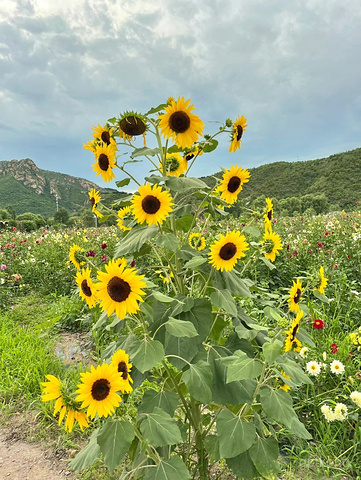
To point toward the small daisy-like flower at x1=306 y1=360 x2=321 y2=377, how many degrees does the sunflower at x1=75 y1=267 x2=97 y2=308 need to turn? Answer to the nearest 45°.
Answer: approximately 135° to its left

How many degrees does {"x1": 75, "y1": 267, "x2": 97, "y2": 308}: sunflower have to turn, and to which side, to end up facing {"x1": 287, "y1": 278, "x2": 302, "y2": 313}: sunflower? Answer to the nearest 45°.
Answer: approximately 135° to its left

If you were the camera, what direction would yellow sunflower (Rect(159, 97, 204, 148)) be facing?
facing the viewer

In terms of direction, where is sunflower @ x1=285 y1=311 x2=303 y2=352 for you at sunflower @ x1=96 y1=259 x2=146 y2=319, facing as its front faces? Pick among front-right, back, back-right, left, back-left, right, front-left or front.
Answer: left

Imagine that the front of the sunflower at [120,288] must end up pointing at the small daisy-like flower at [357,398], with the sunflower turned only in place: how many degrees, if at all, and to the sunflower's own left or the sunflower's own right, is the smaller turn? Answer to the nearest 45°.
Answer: approximately 90° to the sunflower's own left

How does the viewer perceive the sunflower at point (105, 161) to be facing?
facing the viewer and to the left of the viewer

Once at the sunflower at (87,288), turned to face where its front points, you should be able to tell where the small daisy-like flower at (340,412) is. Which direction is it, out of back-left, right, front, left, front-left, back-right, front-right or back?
back-left

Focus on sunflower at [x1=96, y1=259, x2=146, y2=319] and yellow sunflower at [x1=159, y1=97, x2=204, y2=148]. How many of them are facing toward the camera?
2

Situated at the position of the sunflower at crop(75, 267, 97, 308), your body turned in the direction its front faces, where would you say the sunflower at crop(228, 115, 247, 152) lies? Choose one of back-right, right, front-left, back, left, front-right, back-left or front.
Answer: back-left

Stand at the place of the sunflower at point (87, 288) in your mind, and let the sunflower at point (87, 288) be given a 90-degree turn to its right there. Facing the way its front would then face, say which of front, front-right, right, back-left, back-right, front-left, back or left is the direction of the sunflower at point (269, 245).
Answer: back-right
